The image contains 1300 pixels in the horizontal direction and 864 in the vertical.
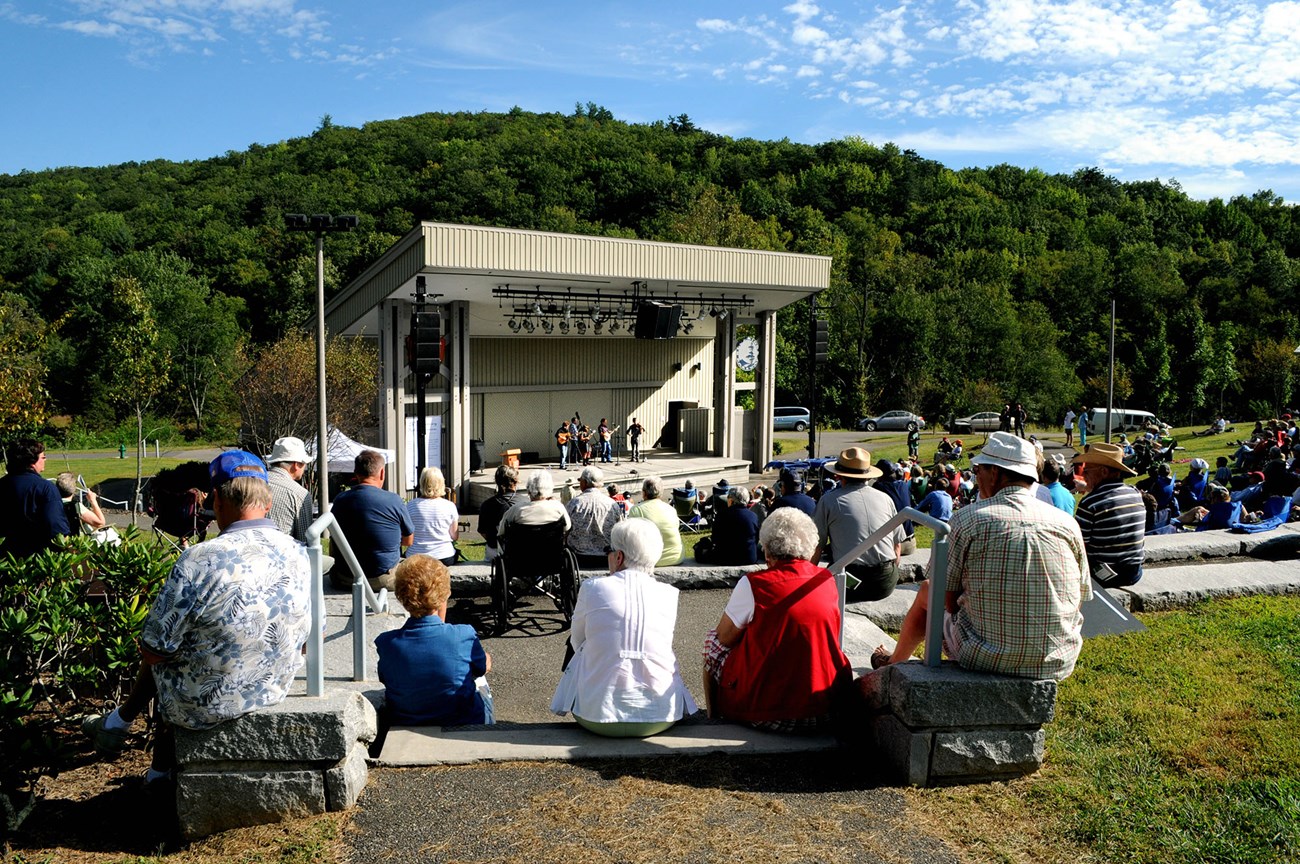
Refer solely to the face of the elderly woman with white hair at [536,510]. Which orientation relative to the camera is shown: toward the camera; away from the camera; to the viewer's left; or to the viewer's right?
away from the camera

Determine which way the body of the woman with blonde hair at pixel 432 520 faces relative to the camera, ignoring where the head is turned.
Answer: away from the camera

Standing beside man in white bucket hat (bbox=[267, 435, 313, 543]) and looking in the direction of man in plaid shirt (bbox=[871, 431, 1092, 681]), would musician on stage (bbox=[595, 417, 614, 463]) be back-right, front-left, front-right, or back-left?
back-left

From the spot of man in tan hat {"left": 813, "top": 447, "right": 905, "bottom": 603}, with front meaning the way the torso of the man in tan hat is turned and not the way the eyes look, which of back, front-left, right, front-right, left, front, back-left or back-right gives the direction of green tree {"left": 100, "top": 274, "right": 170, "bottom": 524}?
front-left

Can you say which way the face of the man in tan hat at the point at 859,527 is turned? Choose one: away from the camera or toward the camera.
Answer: away from the camera

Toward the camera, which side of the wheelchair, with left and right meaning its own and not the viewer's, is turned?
back

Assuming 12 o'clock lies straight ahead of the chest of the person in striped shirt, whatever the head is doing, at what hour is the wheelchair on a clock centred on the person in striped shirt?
The wheelchair is roughly at 10 o'clock from the person in striped shirt.

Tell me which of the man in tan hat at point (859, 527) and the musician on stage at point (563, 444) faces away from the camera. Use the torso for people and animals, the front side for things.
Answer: the man in tan hat

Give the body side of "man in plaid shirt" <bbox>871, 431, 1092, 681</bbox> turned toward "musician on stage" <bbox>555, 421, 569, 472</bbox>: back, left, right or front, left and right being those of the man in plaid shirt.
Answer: front

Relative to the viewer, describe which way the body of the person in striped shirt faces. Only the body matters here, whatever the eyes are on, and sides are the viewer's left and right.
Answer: facing away from the viewer and to the left of the viewer

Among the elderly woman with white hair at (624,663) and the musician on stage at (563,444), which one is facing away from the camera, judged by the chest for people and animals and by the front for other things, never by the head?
the elderly woman with white hair

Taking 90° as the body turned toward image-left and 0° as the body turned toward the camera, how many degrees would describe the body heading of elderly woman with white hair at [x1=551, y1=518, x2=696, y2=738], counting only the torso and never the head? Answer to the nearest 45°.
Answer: approximately 180°

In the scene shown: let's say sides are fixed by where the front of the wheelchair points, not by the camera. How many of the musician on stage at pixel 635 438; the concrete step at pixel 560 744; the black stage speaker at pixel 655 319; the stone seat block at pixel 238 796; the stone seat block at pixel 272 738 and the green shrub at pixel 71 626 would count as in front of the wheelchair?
2

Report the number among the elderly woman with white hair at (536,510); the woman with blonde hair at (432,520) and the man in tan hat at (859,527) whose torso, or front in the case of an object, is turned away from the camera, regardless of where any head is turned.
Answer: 3

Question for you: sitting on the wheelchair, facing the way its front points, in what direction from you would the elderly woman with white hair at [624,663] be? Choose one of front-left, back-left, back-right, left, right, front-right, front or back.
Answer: back

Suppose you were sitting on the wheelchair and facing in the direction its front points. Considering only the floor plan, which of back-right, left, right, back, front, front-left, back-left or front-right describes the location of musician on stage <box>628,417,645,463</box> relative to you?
front

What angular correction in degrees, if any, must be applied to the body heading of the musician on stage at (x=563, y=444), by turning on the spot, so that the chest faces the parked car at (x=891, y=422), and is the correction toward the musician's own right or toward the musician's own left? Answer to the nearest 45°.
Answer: approximately 90° to the musician's own left

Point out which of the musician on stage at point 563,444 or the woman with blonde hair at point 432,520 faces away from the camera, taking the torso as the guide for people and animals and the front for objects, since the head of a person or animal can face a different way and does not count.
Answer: the woman with blonde hair

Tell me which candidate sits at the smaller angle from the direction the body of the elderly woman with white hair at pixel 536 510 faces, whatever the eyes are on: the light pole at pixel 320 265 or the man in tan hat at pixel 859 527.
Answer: the light pole

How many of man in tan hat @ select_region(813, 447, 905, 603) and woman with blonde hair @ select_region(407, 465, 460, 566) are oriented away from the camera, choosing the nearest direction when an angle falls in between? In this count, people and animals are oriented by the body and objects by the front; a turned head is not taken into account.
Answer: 2

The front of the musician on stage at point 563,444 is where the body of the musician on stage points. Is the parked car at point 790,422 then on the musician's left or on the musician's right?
on the musician's left

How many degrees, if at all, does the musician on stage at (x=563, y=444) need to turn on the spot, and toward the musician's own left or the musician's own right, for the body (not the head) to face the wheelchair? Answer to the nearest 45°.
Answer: approximately 45° to the musician's own right
